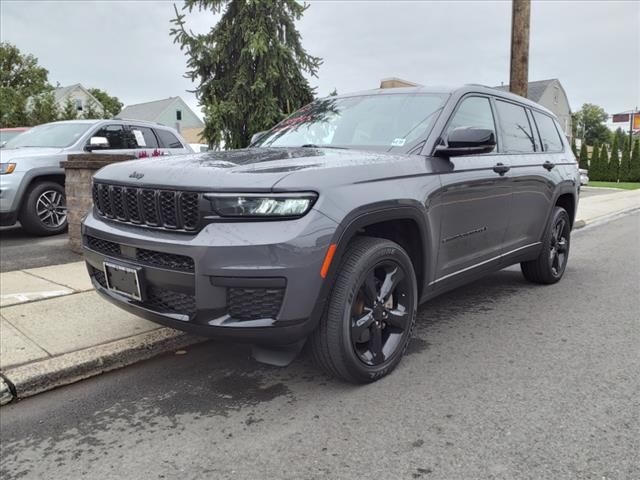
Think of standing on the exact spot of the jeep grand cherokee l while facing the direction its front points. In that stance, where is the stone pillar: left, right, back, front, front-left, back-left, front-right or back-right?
right

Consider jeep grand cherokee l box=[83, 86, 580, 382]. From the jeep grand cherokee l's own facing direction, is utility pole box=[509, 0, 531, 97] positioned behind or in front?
behind

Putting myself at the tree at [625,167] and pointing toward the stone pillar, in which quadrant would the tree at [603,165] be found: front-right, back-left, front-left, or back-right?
front-right

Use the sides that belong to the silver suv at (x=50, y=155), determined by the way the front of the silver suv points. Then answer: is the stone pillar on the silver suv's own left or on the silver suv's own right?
on the silver suv's own left

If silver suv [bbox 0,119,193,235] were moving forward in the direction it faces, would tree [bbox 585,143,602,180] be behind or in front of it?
behind

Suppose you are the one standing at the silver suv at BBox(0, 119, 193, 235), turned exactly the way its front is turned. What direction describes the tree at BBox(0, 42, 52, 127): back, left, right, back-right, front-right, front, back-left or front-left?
back-right

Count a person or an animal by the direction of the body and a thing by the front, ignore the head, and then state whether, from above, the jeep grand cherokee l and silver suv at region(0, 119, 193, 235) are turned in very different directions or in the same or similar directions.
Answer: same or similar directions

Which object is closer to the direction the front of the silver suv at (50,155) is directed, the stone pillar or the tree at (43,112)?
the stone pillar

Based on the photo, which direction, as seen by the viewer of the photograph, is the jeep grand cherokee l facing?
facing the viewer and to the left of the viewer

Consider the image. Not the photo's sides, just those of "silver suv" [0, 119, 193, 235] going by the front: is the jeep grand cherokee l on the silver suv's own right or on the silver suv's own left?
on the silver suv's own left

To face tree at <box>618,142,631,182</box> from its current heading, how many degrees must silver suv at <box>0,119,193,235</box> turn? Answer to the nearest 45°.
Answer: approximately 180°

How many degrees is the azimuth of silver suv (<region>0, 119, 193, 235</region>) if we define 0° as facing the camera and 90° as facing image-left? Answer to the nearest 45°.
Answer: approximately 45°
